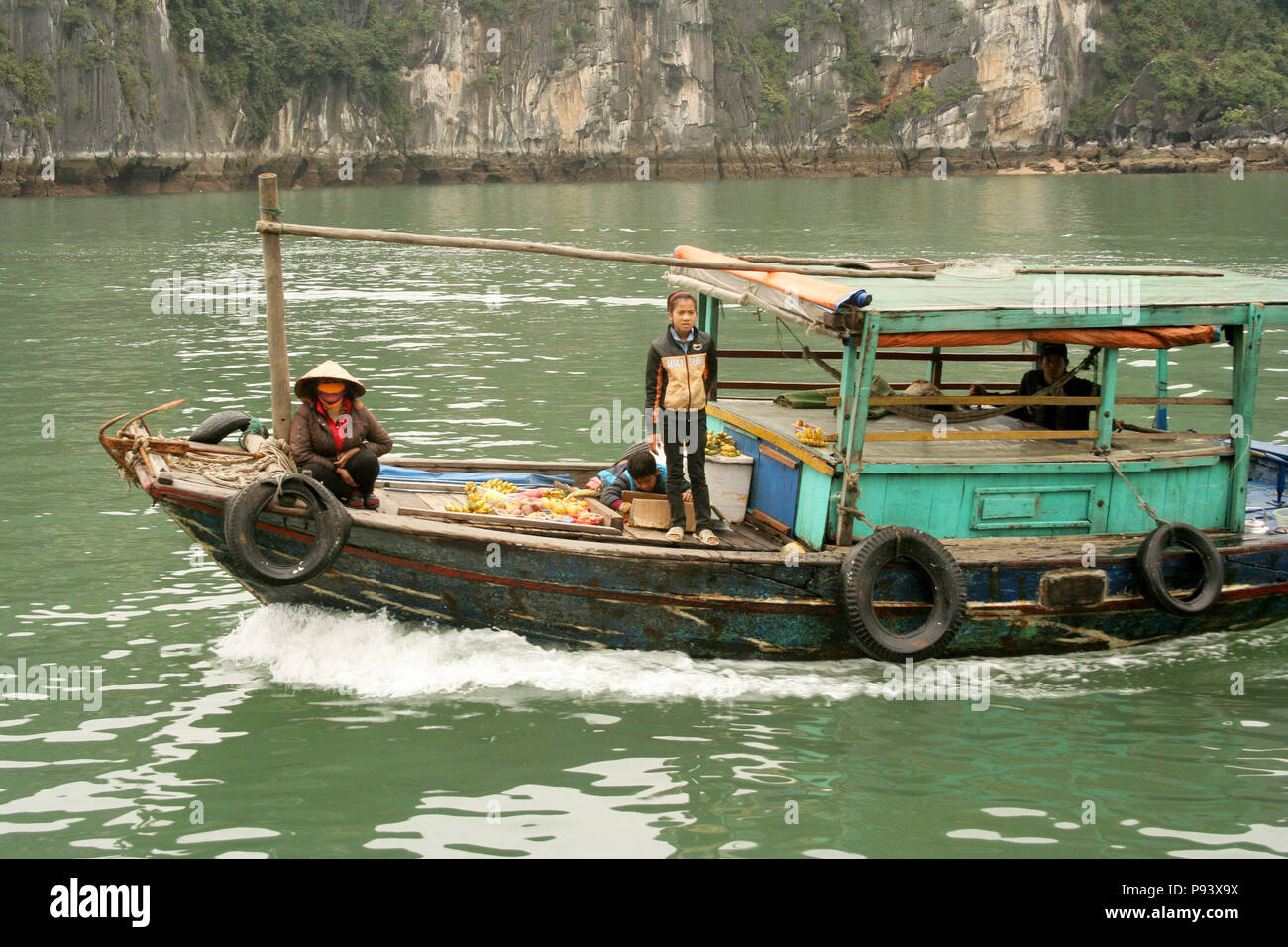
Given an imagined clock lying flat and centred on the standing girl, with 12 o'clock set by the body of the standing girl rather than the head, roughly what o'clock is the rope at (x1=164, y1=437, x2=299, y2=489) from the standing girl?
The rope is roughly at 3 o'clock from the standing girl.

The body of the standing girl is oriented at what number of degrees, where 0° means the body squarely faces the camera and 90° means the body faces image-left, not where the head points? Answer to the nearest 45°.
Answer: approximately 0°

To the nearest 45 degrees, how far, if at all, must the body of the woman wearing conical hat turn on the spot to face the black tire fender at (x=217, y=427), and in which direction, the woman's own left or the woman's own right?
approximately 135° to the woman's own right

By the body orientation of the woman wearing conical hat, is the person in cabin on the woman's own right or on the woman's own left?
on the woman's own left

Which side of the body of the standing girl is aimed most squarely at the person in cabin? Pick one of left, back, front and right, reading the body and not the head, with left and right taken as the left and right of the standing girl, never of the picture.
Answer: left

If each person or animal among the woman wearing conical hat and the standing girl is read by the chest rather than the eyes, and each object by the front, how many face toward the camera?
2

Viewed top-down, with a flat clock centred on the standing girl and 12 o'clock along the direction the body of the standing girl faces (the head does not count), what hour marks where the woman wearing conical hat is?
The woman wearing conical hat is roughly at 3 o'clock from the standing girl.

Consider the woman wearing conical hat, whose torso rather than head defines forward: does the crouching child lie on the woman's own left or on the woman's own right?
on the woman's own left

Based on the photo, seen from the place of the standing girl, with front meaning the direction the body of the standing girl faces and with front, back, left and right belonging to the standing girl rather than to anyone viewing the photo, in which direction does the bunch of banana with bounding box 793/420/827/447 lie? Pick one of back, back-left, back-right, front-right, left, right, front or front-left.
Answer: left

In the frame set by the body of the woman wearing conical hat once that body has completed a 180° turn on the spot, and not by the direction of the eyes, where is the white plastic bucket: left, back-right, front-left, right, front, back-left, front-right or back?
right

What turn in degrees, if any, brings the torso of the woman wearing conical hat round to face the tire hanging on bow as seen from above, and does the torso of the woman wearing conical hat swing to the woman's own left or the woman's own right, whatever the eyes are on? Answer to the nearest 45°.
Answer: approximately 45° to the woman's own right
